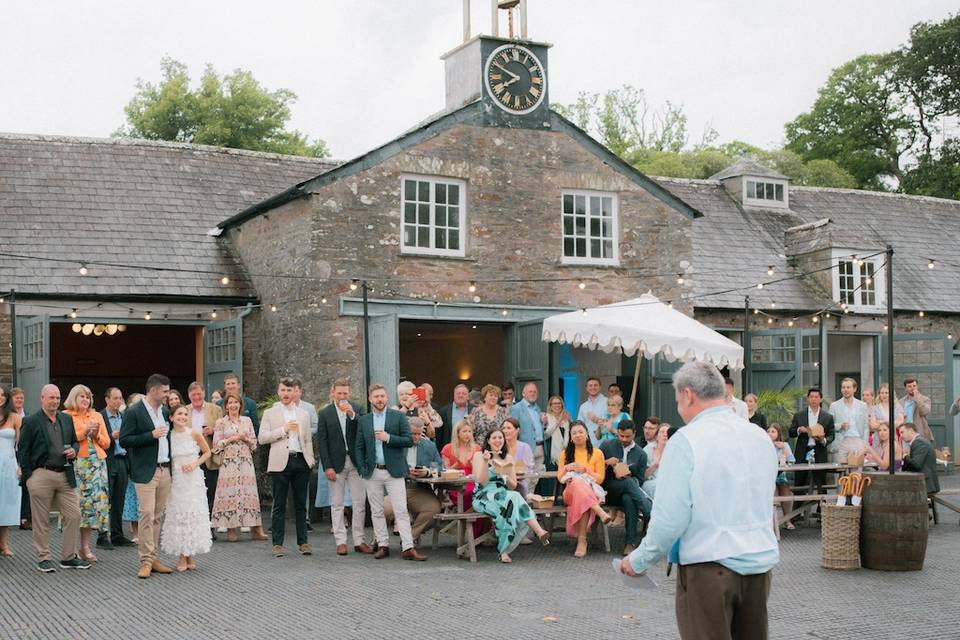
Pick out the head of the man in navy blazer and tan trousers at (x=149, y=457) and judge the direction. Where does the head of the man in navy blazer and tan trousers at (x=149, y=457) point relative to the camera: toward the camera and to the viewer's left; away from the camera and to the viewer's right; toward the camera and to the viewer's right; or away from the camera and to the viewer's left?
toward the camera and to the viewer's right

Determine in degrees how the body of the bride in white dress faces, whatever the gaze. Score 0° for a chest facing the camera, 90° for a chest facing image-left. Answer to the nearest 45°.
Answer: approximately 0°

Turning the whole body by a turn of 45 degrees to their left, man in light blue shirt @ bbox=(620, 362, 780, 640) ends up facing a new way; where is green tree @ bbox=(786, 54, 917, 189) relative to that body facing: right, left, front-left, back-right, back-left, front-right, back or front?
right

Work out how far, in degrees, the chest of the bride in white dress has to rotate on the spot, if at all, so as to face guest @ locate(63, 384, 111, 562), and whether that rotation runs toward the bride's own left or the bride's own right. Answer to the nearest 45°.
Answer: approximately 135° to the bride's own right

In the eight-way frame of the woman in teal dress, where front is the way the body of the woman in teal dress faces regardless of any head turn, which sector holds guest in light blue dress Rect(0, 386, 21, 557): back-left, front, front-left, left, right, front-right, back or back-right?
back-right

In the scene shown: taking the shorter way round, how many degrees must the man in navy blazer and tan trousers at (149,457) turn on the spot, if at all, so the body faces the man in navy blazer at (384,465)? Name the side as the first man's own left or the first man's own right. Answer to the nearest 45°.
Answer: approximately 45° to the first man's own left

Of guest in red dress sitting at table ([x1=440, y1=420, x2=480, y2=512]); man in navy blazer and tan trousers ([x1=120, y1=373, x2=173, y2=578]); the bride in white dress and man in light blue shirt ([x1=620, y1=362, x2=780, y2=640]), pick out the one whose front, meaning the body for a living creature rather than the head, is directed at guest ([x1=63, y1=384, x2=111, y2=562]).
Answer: the man in light blue shirt

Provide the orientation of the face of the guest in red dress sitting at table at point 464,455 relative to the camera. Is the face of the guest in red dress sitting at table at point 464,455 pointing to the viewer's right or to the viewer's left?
to the viewer's right

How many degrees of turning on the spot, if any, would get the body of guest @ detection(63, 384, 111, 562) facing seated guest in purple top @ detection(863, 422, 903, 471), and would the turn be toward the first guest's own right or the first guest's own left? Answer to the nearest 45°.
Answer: approximately 45° to the first guest's own left

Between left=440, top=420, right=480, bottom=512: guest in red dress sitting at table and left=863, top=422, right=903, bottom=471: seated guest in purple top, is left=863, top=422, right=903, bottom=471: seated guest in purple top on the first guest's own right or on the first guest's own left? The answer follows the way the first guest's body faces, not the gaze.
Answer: on the first guest's own left
